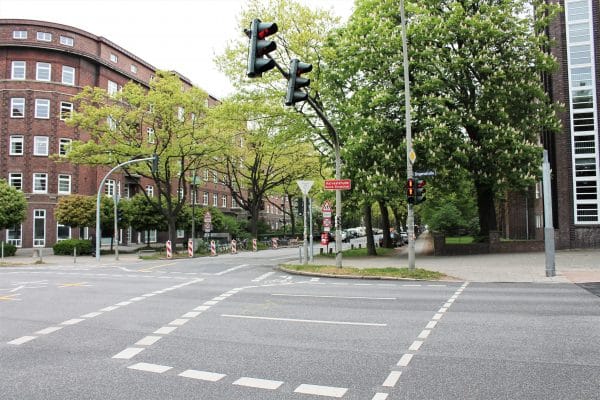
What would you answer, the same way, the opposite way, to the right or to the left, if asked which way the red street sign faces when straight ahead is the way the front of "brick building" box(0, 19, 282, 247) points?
to the right

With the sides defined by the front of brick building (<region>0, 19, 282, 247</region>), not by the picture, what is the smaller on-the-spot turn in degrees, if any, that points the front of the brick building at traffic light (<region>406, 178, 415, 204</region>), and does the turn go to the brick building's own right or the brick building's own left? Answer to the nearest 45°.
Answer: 0° — it already faces it

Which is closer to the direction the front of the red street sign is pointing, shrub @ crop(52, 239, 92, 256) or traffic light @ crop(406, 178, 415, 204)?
the traffic light

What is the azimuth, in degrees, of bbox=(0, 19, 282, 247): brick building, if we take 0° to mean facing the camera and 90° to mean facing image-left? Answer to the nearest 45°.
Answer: approximately 315°

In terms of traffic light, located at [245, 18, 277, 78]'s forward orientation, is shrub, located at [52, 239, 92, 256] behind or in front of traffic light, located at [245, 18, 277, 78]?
behind

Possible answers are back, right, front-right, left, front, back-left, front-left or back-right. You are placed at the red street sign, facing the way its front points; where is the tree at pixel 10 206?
back-right

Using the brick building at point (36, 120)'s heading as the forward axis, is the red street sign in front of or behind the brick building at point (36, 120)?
in front

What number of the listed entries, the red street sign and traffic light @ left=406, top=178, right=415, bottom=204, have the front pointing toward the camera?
2

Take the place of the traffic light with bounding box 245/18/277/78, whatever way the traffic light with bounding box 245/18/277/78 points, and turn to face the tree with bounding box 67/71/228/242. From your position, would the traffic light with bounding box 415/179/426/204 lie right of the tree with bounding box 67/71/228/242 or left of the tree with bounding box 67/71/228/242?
right
